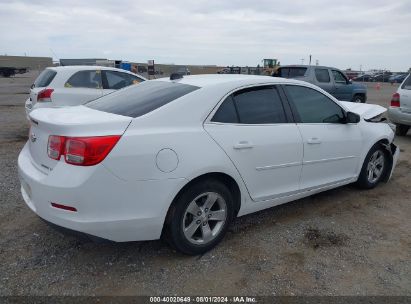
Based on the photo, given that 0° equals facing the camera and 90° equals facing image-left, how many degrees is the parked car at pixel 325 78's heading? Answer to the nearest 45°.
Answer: approximately 270°

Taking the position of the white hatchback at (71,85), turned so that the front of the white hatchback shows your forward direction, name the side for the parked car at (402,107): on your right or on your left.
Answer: on your right

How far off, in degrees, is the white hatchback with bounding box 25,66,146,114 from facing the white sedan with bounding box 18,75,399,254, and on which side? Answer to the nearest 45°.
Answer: approximately 135° to its right

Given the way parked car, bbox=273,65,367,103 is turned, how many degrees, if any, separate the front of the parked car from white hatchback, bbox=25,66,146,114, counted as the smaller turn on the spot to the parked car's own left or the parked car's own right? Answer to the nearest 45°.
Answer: approximately 135° to the parked car's own right

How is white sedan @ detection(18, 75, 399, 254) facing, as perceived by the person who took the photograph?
facing away from the viewer and to the right of the viewer

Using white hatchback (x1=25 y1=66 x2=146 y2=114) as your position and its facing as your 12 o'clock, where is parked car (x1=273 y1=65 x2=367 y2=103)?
The parked car is roughly at 1 o'clock from the white hatchback.

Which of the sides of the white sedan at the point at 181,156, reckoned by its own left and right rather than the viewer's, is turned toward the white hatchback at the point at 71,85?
left

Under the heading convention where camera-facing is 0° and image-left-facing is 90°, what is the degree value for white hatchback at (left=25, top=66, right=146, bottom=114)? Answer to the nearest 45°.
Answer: approximately 225°
